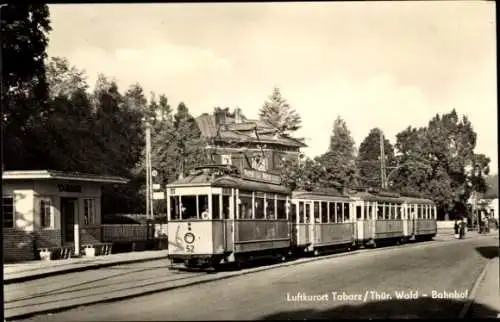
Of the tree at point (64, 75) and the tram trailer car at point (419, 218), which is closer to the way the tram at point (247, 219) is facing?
the tree

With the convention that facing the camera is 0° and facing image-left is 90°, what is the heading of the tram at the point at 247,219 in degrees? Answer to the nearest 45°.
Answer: approximately 45°

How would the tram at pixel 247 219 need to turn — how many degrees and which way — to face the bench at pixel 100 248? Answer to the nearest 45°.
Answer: approximately 90° to its right

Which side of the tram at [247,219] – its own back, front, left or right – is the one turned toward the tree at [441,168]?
back

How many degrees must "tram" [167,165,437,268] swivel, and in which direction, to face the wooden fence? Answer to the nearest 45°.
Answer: approximately 90° to its right

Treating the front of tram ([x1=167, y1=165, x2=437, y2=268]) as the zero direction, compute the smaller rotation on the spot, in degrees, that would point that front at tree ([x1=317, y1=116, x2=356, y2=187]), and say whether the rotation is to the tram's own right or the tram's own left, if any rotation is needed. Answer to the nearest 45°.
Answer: approximately 135° to the tram's own right

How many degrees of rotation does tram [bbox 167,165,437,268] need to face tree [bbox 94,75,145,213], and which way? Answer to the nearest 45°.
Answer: approximately 90° to its right
